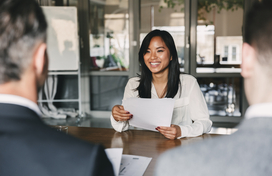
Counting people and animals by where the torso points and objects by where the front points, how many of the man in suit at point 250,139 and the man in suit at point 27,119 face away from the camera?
2

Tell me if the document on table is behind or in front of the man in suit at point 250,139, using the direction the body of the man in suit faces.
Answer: in front

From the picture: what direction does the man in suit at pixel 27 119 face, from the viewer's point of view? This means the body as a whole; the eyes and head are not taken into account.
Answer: away from the camera

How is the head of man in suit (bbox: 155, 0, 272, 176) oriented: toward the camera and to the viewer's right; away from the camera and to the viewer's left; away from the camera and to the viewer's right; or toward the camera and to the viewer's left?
away from the camera and to the viewer's left

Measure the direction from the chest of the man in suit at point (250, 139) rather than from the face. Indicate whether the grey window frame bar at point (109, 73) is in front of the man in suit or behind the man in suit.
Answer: in front

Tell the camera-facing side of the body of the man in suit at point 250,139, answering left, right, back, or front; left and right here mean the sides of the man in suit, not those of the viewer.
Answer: back

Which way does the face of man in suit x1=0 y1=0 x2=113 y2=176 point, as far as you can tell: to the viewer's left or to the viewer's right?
to the viewer's right
